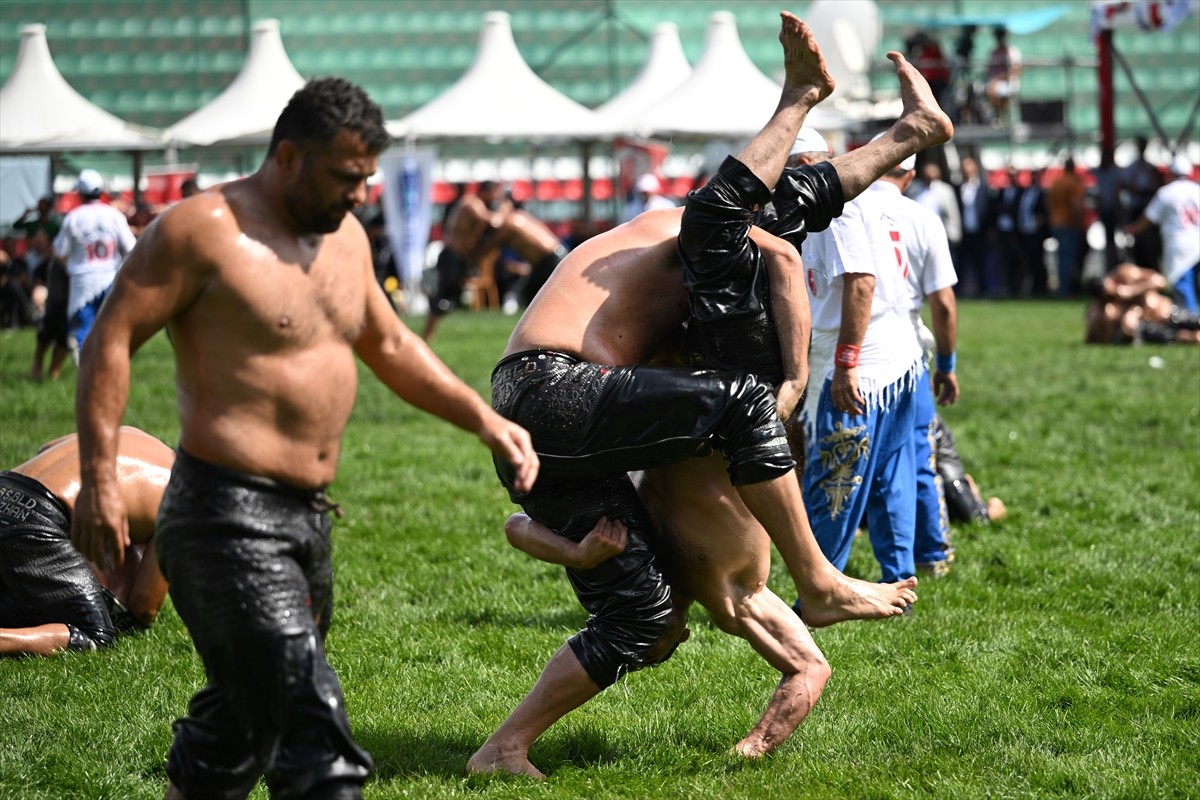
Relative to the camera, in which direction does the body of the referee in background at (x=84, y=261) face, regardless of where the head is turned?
away from the camera

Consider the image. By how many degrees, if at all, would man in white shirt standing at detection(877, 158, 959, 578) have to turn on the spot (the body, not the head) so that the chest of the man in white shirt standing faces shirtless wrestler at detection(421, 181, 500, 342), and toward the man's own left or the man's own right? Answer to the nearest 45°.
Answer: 0° — they already face them

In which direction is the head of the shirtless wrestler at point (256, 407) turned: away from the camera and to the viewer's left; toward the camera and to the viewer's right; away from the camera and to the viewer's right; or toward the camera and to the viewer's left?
toward the camera and to the viewer's right

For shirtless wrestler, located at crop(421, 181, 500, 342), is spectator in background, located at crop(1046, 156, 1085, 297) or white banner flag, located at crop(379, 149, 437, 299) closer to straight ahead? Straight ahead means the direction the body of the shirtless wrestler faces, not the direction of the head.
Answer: the spectator in background

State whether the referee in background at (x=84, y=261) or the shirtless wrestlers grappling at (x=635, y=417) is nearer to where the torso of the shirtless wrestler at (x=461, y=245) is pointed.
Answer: the shirtless wrestlers grappling

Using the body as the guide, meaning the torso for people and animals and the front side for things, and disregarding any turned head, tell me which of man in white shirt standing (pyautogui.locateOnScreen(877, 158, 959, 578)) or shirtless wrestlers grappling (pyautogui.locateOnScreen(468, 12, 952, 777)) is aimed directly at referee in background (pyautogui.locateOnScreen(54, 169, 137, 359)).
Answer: the man in white shirt standing

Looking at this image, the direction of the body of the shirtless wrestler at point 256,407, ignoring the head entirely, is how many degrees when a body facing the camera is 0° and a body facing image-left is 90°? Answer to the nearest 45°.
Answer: approximately 315°

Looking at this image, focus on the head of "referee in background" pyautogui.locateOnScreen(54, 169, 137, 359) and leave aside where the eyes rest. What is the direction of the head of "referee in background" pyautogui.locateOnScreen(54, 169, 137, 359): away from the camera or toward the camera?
away from the camera

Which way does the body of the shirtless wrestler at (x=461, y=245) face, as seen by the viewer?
to the viewer's right
